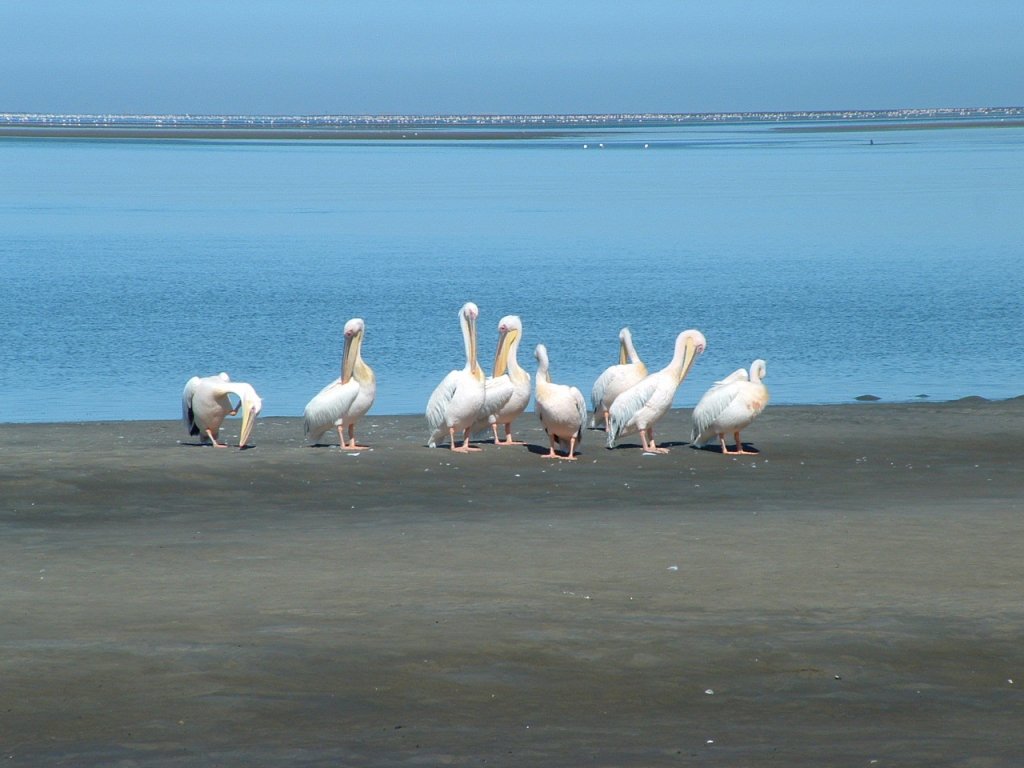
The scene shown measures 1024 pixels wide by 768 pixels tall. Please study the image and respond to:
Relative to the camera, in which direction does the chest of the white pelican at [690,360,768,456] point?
to the viewer's right

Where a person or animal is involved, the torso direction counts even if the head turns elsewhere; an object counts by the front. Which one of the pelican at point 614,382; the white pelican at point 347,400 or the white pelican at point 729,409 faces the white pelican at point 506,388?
the white pelican at point 347,400

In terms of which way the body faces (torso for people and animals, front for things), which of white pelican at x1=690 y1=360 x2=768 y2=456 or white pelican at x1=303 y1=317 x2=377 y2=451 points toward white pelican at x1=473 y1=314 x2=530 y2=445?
white pelican at x1=303 y1=317 x2=377 y2=451

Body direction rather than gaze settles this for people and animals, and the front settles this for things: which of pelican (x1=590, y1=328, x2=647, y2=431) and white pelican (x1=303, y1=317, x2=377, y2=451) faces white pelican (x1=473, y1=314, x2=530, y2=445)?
white pelican (x1=303, y1=317, x2=377, y2=451)

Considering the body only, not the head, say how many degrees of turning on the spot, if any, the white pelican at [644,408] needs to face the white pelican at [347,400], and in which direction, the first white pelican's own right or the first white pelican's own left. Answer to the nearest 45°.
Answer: approximately 180°

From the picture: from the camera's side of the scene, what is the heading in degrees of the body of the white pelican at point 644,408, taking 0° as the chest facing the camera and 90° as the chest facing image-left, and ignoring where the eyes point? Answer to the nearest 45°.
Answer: approximately 270°

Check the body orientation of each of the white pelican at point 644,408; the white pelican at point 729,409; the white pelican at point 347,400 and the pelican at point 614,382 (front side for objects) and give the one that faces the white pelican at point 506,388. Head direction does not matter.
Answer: the white pelican at point 347,400

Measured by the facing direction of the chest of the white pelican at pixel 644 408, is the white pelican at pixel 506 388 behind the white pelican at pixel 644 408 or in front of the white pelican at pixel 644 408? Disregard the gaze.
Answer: behind

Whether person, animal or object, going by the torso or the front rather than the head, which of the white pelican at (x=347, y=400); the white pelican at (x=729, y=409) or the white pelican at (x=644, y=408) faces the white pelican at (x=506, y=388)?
the white pelican at (x=347, y=400)

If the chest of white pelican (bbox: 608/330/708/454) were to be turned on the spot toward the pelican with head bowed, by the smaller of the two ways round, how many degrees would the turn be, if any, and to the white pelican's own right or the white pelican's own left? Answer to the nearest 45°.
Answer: approximately 180°

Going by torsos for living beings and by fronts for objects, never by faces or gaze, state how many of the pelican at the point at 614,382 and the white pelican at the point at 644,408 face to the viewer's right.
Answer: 2

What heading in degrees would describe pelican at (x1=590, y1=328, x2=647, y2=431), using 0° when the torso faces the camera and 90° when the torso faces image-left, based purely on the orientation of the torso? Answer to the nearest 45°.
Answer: approximately 270°

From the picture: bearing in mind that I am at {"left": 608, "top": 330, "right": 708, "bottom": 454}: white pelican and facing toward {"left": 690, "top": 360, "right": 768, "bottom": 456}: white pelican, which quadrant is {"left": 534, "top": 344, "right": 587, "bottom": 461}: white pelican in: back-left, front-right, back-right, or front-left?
back-right

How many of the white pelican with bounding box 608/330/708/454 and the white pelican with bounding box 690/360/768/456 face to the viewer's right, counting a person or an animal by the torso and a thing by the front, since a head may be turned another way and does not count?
2
